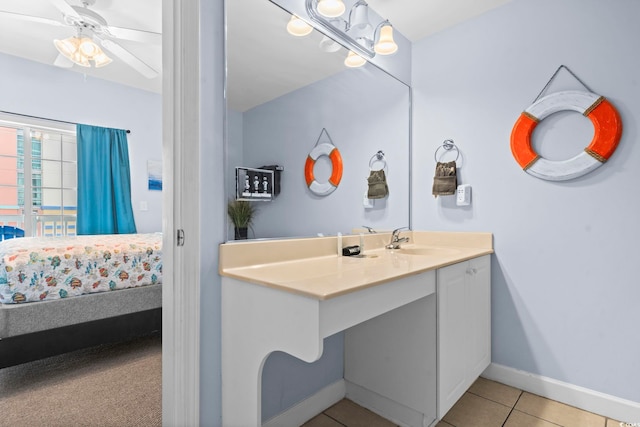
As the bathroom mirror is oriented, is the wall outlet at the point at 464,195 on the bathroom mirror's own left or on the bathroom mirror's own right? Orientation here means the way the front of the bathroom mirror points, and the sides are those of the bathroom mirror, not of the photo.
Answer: on the bathroom mirror's own left

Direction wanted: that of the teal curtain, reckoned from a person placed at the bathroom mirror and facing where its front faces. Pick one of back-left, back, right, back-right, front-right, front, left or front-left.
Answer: back

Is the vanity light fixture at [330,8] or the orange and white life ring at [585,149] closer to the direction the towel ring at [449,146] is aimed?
the vanity light fixture

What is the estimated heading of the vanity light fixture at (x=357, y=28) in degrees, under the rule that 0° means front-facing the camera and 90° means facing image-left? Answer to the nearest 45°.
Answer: approximately 315°

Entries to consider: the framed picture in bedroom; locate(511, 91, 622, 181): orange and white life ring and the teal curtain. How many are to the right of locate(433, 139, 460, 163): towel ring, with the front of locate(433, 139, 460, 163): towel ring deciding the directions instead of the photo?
2

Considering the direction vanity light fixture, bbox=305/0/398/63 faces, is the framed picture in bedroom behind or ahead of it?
behind

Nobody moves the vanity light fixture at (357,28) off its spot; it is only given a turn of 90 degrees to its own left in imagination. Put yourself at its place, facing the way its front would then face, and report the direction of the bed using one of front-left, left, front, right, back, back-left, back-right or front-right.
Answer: back-left

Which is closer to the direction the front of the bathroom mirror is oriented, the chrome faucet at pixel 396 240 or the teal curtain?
the chrome faucet

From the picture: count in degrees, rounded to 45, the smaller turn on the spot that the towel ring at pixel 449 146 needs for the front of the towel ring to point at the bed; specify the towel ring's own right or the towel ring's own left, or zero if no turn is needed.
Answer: approximately 45° to the towel ring's own right
